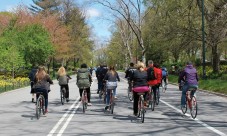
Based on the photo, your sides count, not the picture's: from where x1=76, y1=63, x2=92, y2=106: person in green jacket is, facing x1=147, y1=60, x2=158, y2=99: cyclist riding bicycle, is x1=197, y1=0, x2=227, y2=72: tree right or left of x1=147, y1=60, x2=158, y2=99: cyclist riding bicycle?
left

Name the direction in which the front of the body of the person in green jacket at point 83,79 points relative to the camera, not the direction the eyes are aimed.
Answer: away from the camera

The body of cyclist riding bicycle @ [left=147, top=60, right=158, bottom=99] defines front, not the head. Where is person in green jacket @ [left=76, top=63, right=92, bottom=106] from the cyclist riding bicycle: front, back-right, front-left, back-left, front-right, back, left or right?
left

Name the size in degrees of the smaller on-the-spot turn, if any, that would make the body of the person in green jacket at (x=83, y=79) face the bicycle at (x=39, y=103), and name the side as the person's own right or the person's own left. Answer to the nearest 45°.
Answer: approximately 135° to the person's own left

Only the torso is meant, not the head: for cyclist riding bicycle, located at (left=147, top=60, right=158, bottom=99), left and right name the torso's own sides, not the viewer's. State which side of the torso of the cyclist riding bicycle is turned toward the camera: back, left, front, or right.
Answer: back

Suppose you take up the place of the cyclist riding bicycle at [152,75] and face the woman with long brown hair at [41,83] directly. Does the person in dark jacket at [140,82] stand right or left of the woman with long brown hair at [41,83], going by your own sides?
left

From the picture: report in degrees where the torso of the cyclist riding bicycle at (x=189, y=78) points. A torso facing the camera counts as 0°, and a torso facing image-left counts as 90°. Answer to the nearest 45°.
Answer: approximately 135°

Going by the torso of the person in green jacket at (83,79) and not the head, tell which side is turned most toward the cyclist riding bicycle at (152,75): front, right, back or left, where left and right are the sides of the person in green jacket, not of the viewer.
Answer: right

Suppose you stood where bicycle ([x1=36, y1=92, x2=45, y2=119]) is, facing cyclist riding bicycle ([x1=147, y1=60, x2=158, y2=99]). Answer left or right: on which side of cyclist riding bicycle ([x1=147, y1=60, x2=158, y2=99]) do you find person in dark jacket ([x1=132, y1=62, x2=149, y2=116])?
right

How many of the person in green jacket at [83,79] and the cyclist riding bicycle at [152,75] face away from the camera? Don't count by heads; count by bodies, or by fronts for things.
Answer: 2

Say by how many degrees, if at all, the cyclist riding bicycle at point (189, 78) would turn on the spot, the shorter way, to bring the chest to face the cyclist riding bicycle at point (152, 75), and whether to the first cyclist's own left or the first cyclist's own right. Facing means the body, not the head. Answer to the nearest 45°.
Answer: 0° — they already face them

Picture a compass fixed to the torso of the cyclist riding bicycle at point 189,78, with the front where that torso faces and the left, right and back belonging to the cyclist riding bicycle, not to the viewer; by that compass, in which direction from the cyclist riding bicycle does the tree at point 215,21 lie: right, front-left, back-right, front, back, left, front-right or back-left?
front-right
